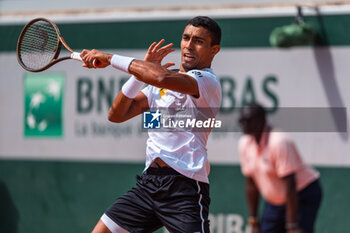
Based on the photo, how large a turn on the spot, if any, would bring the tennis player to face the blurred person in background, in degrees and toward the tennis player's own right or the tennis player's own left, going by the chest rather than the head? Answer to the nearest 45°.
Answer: approximately 180°
